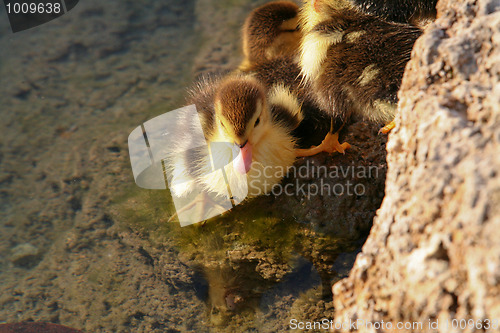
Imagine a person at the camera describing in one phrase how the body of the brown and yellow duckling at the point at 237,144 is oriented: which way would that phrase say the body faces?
toward the camera

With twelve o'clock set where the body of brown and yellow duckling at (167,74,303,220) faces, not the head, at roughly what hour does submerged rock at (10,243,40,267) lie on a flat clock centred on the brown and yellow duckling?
The submerged rock is roughly at 3 o'clock from the brown and yellow duckling.

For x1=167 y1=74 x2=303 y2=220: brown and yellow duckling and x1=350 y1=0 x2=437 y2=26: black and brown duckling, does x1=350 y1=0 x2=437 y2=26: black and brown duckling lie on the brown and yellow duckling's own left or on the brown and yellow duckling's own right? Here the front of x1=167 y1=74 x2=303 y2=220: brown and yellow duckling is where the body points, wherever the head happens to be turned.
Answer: on the brown and yellow duckling's own left

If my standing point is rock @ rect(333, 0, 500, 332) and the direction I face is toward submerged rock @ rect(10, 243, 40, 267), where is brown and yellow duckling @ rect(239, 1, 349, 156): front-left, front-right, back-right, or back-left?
front-right
